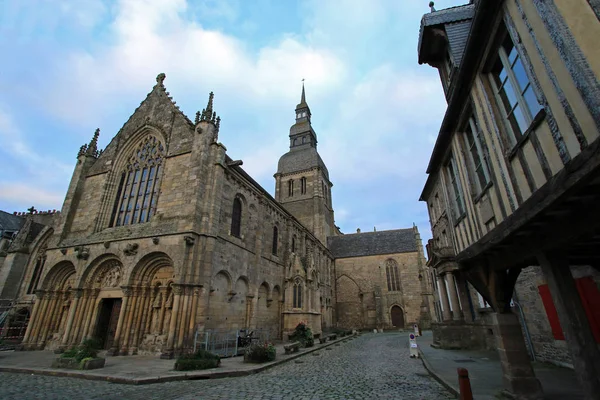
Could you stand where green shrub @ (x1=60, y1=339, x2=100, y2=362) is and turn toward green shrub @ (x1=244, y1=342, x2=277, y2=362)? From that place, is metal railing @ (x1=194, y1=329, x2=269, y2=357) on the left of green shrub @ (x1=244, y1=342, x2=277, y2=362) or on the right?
left

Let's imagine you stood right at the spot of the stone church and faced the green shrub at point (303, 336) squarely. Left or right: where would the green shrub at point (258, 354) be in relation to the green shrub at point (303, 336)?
right

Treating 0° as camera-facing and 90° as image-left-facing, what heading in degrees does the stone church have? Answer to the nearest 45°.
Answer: approximately 45°

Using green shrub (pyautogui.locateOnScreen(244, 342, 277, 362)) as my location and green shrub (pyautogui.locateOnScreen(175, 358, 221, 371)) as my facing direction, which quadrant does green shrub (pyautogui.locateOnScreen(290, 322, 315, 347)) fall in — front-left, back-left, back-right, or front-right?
back-right

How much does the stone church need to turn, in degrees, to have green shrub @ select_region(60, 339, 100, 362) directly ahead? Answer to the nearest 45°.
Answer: approximately 45° to its left

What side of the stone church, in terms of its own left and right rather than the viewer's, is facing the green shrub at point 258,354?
left

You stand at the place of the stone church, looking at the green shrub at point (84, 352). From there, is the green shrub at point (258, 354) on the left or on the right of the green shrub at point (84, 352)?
left

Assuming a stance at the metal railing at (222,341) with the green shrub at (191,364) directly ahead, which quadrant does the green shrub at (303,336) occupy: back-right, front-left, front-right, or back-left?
back-left

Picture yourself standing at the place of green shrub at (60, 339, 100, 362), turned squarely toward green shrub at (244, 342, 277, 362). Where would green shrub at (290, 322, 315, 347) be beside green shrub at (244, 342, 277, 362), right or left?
left
